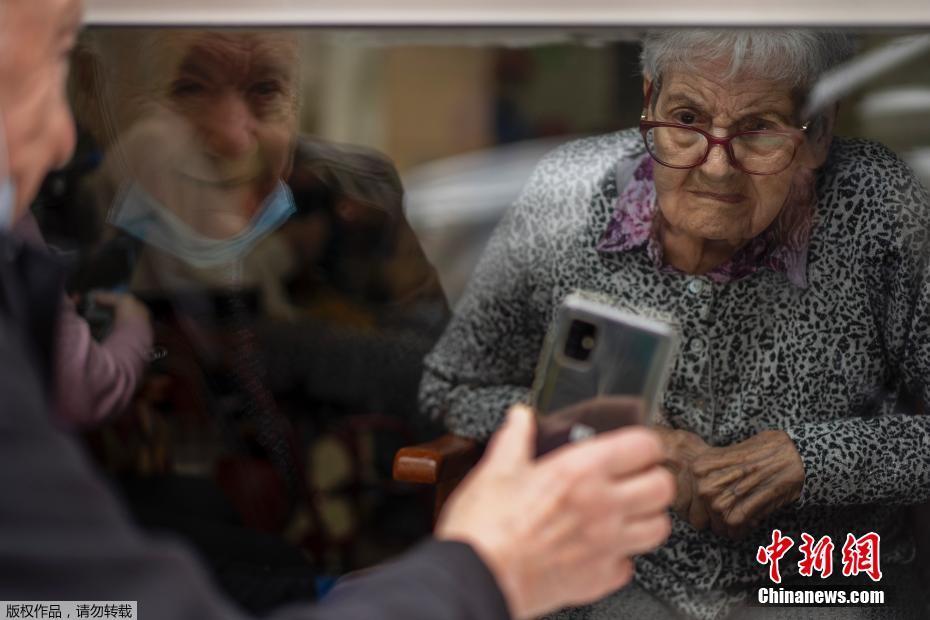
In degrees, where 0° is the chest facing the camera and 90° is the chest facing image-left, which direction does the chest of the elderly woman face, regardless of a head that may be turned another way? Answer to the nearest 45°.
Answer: approximately 0°
